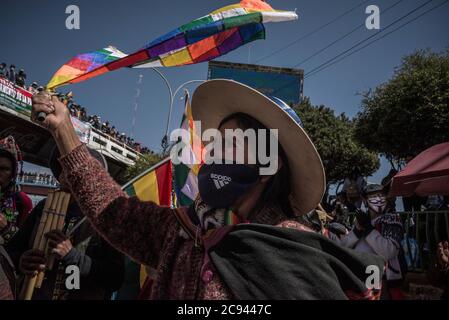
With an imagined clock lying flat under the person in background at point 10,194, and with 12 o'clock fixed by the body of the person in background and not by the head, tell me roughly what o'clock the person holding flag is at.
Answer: The person holding flag is roughly at 10 o'clock from the person in background.

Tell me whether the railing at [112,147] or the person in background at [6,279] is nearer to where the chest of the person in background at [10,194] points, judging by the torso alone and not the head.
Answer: the person in background

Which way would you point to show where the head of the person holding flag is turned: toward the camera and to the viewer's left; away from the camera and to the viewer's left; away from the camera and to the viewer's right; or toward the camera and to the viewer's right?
toward the camera and to the viewer's left

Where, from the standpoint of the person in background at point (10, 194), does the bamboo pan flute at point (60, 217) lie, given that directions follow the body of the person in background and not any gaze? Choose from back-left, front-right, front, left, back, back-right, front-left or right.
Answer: front-left

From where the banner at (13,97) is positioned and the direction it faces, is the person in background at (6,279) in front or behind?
in front

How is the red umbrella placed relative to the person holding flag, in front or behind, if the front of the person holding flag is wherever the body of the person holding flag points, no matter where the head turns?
behind

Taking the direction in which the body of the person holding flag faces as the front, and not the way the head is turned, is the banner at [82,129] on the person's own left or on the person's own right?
on the person's own right

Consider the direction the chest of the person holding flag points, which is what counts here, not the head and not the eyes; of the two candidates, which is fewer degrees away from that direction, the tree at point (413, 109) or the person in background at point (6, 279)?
the person in background
